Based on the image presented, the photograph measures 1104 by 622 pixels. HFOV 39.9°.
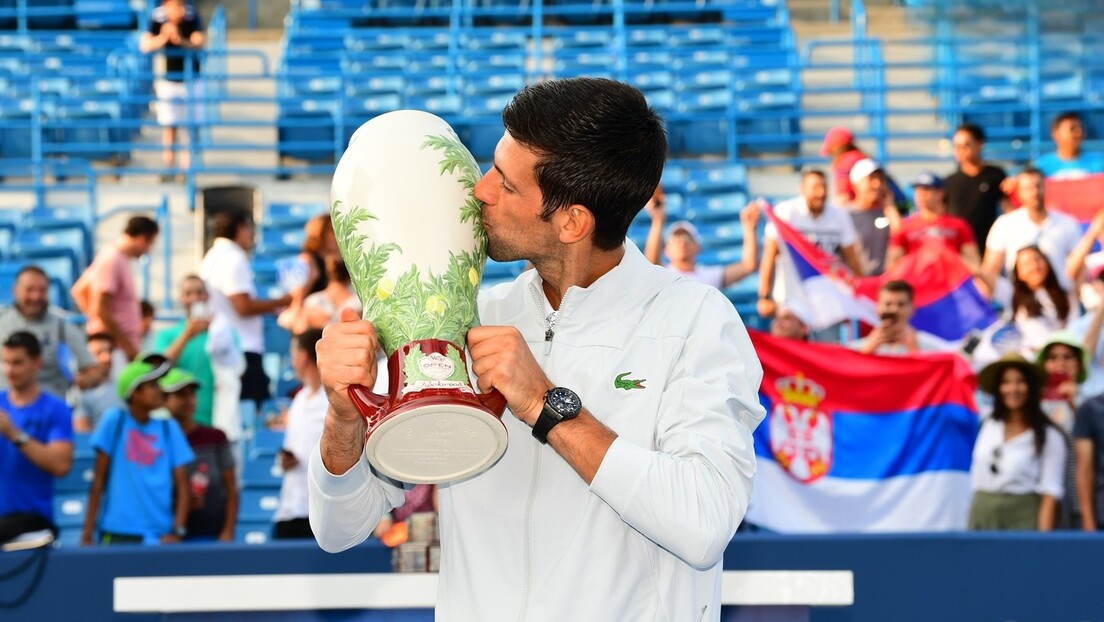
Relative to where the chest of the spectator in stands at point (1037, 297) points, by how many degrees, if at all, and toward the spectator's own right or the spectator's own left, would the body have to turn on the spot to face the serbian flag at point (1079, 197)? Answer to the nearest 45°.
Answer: approximately 180°

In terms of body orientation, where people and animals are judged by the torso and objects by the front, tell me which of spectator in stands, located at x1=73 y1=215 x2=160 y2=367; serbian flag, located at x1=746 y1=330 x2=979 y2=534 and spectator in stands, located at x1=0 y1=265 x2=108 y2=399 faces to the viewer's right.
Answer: spectator in stands, located at x1=73 y1=215 x2=160 y2=367

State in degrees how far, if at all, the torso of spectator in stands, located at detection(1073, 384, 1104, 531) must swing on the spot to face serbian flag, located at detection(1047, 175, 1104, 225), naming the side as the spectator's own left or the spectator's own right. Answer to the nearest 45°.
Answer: approximately 180°

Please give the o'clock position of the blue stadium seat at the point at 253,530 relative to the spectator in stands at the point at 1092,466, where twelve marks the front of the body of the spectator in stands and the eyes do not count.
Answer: The blue stadium seat is roughly at 3 o'clock from the spectator in stands.

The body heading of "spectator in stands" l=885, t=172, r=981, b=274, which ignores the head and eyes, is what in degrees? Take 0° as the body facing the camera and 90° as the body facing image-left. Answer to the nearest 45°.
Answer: approximately 0°

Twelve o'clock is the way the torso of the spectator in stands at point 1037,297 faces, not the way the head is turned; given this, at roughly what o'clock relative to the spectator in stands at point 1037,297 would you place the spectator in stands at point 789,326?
the spectator in stands at point 789,326 is roughly at 2 o'clock from the spectator in stands at point 1037,297.

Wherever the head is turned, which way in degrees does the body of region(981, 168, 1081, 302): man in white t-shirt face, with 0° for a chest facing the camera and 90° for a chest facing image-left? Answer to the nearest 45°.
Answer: approximately 0°

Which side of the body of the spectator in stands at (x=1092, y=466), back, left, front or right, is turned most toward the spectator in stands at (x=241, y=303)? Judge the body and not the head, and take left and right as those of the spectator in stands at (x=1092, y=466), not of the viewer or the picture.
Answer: right

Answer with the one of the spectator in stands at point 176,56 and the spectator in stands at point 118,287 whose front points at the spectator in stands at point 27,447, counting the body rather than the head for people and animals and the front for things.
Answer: the spectator in stands at point 176,56
